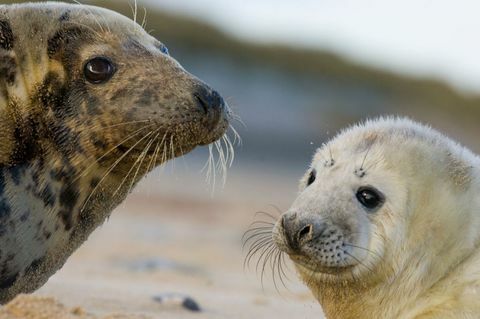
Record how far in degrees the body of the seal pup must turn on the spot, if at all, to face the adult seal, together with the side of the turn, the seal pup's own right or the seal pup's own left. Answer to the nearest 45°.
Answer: approximately 45° to the seal pup's own right

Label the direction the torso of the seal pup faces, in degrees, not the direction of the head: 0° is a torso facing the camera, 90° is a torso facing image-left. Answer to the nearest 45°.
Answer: approximately 45°
